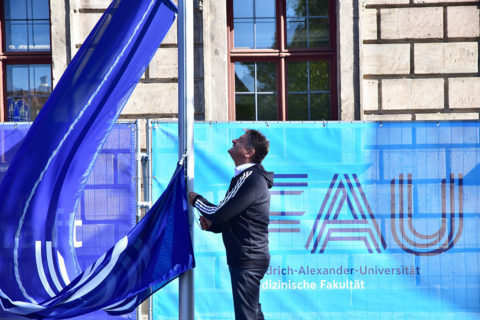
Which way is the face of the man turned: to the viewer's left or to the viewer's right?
to the viewer's left

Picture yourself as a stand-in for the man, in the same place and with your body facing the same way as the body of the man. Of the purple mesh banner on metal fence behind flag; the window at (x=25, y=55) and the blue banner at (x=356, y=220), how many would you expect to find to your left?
0

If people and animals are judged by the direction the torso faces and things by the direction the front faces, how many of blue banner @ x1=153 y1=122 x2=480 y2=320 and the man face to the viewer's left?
1

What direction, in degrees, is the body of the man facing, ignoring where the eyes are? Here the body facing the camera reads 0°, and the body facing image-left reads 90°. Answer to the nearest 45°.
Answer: approximately 90°

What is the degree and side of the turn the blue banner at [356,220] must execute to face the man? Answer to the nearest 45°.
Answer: approximately 45° to its right

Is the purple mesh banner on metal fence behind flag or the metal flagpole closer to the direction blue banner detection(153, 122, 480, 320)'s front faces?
the metal flagpole

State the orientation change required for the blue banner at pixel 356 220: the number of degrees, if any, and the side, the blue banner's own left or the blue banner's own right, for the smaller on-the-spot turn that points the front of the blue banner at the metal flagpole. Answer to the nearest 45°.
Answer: approximately 45° to the blue banner's own right

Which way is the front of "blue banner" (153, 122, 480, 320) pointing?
toward the camera

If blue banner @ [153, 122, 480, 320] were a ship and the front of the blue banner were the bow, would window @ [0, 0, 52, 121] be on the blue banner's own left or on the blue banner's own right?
on the blue banner's own right

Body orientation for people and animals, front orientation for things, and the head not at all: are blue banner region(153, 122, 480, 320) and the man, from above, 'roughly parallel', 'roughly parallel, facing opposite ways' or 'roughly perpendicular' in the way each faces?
roughly perpendicular

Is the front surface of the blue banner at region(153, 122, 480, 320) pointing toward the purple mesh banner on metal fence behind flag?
no

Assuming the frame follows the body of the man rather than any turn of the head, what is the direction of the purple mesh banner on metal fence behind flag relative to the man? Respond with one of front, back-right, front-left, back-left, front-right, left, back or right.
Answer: front-right
